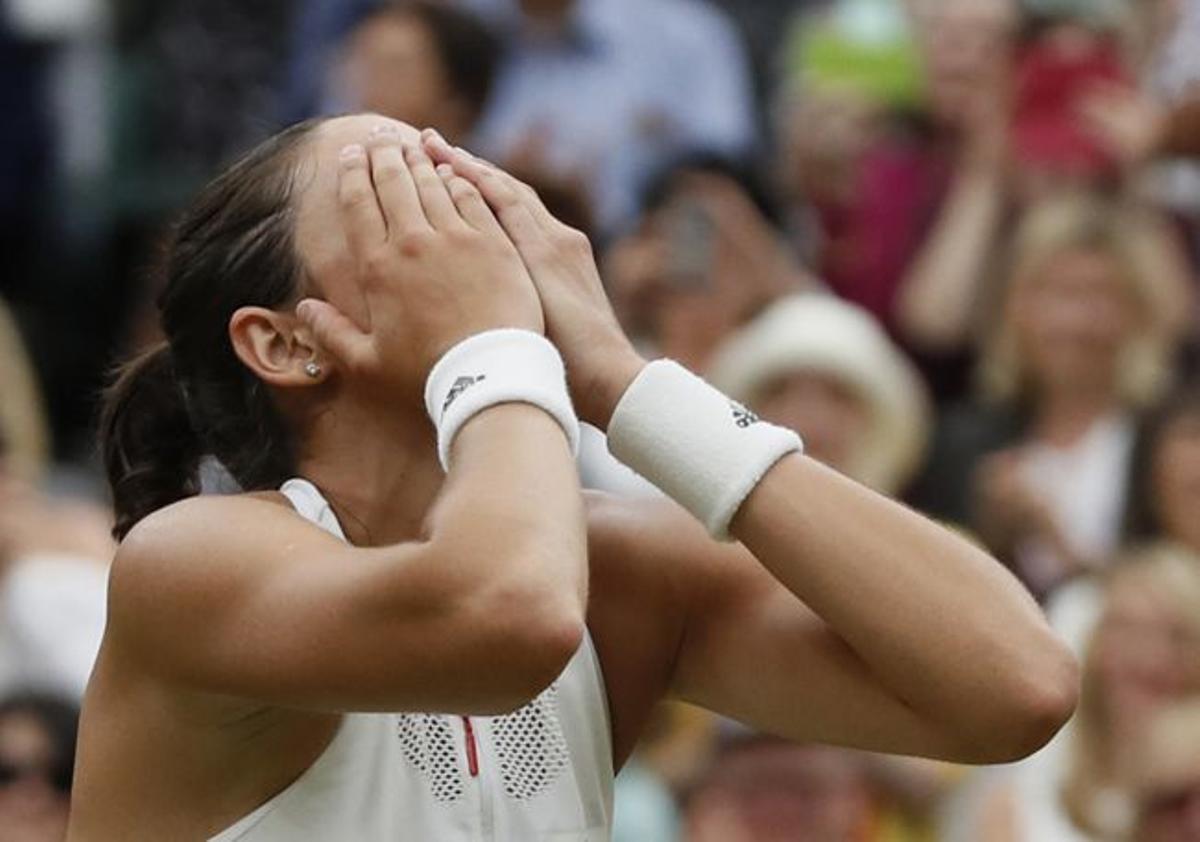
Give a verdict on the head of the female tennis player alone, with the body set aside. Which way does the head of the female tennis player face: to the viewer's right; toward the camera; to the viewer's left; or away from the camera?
to the viewer's right

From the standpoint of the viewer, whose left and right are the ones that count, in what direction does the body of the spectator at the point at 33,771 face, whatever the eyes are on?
facing the viewer and to the left of the viewer

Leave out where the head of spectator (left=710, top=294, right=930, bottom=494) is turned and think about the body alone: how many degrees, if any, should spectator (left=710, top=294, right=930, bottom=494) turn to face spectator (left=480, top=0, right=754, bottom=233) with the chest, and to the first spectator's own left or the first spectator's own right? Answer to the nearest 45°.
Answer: approximately 135° to the first spectator's own right

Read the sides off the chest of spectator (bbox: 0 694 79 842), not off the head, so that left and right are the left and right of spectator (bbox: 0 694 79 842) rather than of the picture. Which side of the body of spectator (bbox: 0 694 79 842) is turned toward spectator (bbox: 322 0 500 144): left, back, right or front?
back

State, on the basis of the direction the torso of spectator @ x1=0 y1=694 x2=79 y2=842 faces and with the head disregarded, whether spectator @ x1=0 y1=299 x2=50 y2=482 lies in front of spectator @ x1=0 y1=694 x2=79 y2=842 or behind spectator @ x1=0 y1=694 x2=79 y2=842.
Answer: behind

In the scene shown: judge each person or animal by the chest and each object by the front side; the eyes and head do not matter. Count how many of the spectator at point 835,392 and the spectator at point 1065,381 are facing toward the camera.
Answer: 2

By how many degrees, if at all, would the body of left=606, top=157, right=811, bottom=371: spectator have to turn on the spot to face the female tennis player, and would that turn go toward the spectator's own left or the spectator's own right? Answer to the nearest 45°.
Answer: approximately 45° to the spectator's own left
